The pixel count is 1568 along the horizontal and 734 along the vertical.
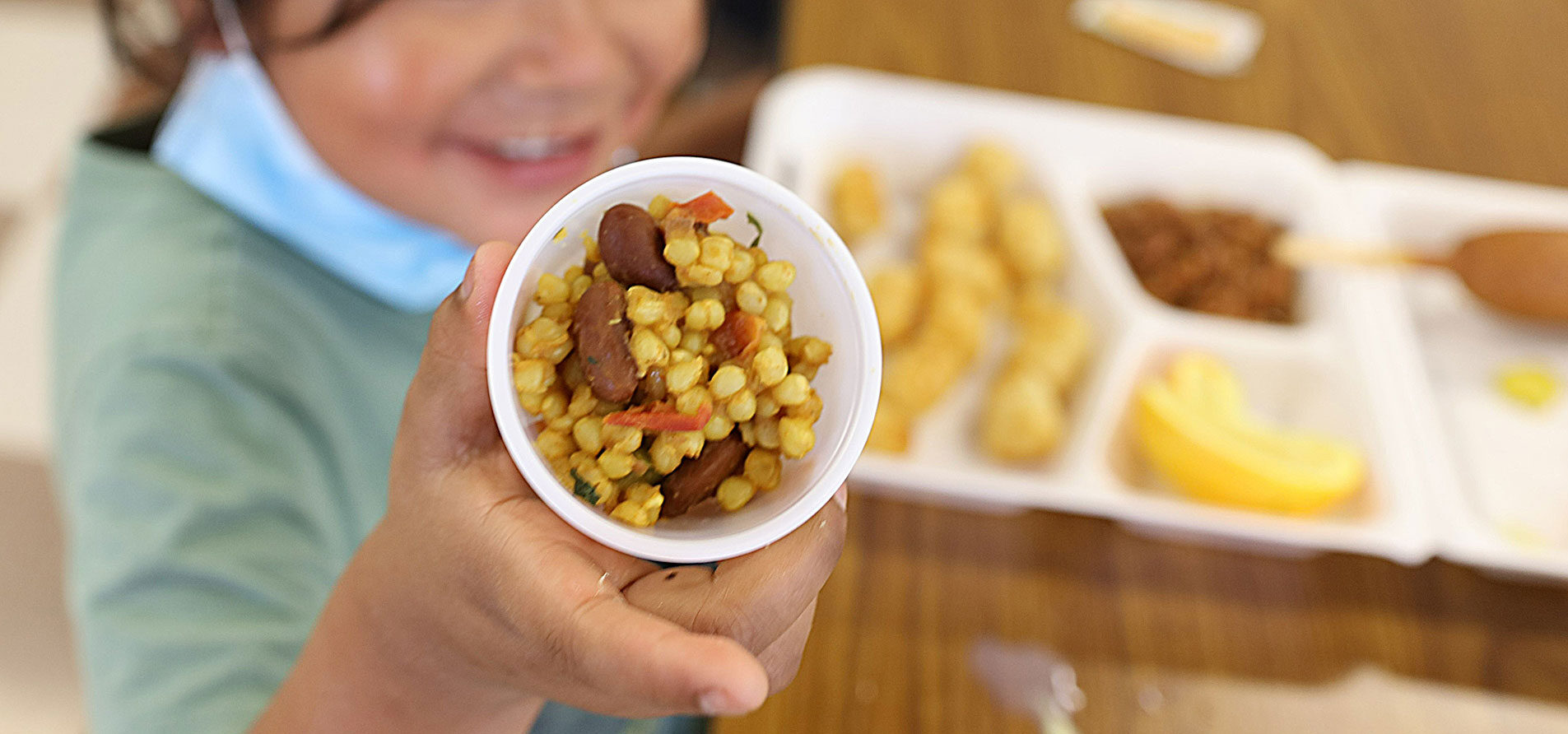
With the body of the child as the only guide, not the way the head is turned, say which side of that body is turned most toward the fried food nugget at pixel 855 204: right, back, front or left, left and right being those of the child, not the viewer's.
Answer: left

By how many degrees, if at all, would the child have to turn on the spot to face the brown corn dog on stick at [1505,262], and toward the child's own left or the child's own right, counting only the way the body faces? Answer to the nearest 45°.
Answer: approximately 45° to the child's own left

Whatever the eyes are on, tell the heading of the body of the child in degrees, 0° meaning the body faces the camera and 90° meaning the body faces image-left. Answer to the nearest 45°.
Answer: approximately 315°
